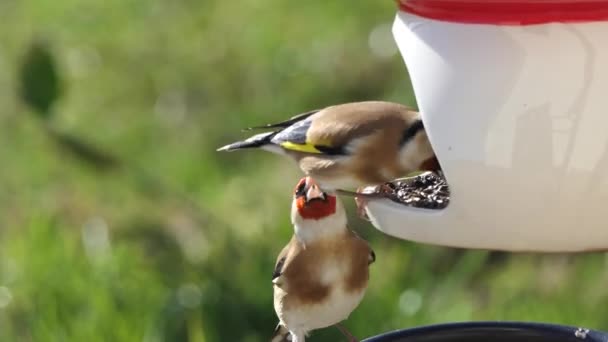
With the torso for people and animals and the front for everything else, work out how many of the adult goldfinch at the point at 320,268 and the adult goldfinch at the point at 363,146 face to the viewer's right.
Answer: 1

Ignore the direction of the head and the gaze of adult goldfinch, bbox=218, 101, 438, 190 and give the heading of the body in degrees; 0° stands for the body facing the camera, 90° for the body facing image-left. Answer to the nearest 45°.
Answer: approximately 270°

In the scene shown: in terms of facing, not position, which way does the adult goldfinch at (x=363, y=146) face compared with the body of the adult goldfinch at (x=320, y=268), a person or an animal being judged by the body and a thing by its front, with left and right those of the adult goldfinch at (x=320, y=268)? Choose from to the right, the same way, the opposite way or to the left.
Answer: to the left

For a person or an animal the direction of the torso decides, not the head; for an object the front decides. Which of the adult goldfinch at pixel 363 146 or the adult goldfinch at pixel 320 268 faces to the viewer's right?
the adult goldfinch at pixel 363 146

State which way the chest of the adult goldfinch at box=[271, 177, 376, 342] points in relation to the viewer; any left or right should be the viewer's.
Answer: facing the viewer
